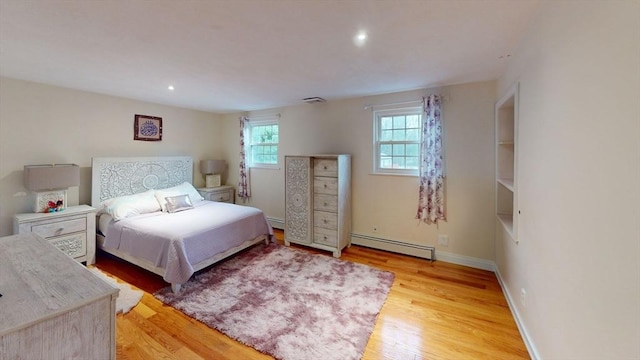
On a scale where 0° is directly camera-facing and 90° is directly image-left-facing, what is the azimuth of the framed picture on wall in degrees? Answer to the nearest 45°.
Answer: approximately 315°

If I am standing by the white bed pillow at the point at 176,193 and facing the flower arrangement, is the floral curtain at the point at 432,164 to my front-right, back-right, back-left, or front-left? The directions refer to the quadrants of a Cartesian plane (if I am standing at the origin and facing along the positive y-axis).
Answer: back-left

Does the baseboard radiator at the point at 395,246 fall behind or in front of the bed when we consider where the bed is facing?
in front

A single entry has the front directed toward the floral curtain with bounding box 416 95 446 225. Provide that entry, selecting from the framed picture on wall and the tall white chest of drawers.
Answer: the framed picture on wall

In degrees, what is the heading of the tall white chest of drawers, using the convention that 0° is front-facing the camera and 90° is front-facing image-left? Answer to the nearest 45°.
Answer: approximately 45°

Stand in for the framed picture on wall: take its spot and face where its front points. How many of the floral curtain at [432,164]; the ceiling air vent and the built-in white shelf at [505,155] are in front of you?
3

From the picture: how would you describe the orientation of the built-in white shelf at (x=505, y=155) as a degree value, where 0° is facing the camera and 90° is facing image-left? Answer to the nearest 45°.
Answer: approximately 90°

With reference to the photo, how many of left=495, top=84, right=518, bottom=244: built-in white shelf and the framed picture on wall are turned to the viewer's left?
1

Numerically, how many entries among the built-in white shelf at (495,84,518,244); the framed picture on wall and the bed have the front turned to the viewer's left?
1

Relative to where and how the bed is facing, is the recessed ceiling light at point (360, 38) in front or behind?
in front

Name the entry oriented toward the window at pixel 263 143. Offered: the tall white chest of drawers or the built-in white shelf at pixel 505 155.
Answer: the built-in white shelf

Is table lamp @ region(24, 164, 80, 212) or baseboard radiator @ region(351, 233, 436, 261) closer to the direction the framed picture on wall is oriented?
the baseboard radiator

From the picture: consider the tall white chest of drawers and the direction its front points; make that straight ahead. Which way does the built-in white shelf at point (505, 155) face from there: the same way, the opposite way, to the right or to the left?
to the right

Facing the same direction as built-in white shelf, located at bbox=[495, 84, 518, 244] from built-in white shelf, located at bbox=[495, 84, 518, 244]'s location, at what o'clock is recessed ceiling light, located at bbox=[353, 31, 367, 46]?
The recessed ceiling light is roughly at 10 o'clock from the built-in white shelf.

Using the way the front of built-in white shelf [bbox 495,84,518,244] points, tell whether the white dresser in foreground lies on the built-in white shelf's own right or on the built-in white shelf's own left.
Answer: on the built-in white shelf's own left
